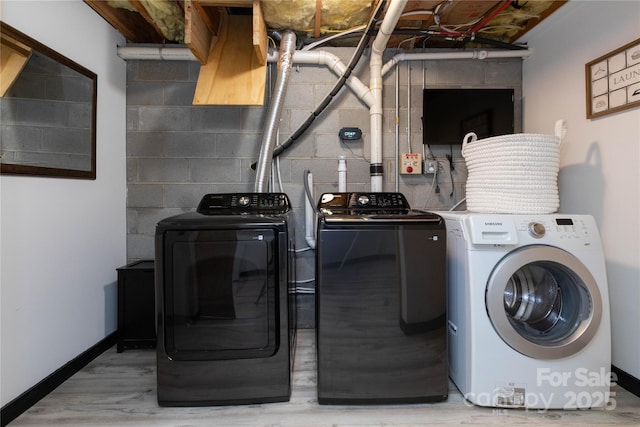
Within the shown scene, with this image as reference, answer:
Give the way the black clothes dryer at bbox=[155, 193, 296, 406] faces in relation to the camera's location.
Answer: facing the viewer

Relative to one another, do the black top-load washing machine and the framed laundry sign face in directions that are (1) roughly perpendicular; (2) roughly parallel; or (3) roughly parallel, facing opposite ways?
roughly perpendicular

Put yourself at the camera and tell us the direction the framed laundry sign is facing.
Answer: facing the viewer and to the left of the viewer

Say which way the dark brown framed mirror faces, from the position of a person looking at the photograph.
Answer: facing the viewer and to the right of the viewer

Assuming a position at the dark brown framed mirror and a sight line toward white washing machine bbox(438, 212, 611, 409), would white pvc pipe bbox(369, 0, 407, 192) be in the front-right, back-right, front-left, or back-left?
front-left

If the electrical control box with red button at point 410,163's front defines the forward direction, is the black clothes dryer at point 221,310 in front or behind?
in front

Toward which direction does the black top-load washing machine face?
toward the camera

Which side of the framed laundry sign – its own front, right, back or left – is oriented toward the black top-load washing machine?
front

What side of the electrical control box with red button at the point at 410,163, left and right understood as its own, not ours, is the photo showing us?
front

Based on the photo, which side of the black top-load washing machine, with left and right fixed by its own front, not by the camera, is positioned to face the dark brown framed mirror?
right

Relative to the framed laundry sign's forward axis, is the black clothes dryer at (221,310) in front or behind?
in front
